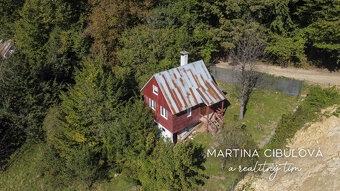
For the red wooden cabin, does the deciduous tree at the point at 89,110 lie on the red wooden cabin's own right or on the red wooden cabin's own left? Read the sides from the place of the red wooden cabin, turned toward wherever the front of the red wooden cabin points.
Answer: on the red wooden cabin's own right

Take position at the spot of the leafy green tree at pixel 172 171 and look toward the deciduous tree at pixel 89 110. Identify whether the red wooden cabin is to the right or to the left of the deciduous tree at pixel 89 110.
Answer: right
